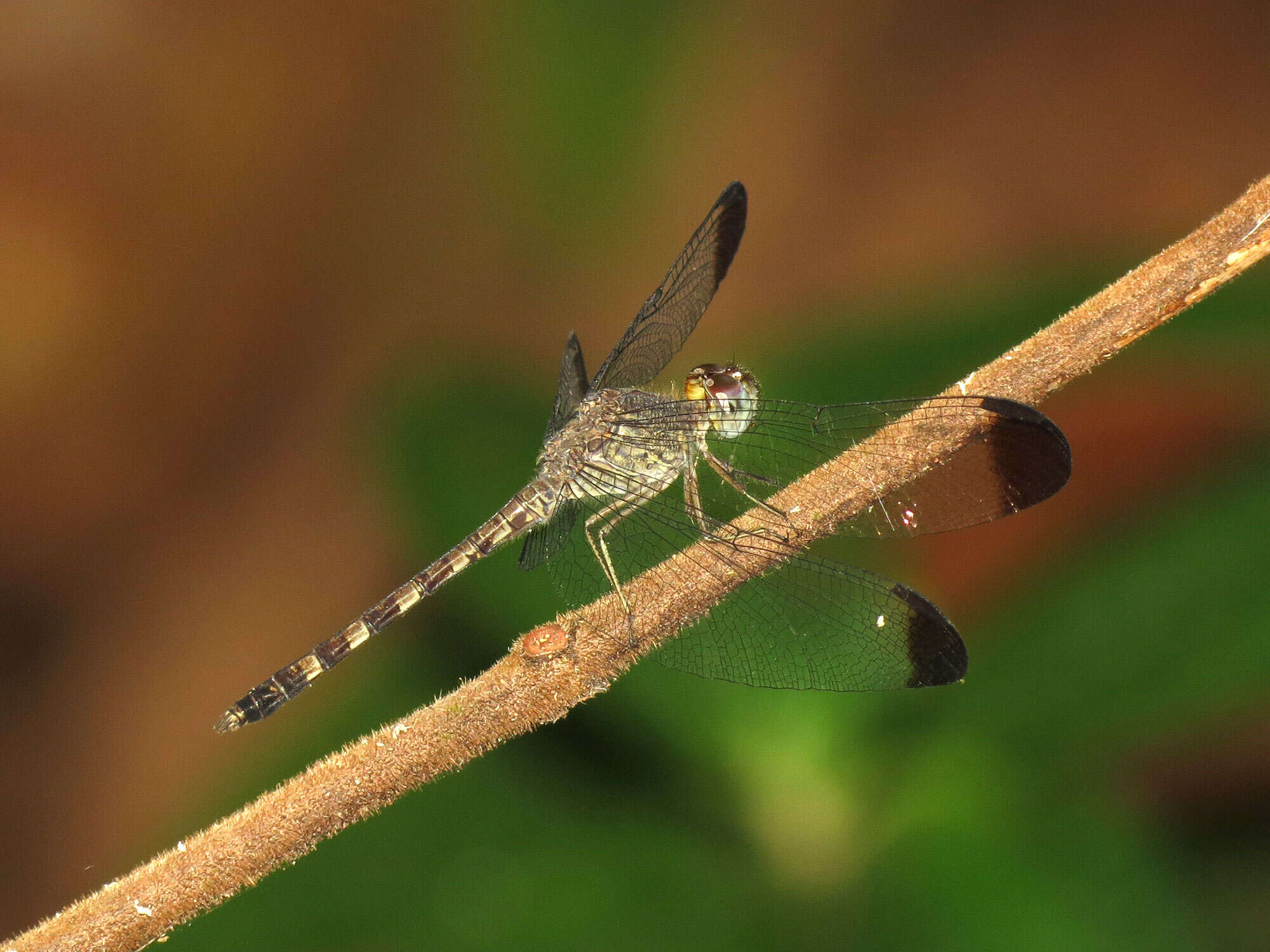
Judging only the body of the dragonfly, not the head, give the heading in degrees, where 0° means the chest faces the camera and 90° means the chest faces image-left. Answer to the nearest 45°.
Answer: approximately 270°
